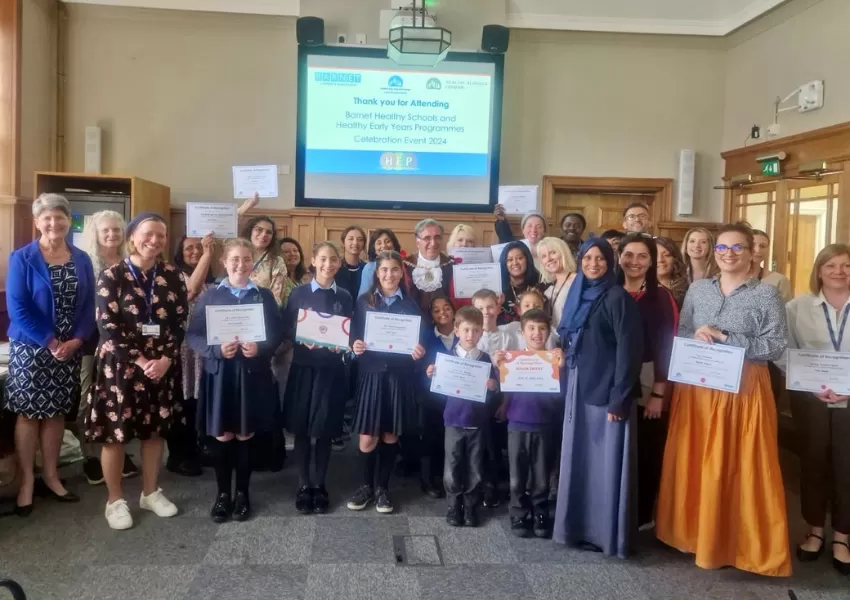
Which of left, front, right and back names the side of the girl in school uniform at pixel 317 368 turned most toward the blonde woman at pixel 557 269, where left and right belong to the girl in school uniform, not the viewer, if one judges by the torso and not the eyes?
left

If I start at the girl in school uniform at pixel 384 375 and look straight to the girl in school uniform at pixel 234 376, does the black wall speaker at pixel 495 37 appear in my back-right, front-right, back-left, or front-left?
back-right

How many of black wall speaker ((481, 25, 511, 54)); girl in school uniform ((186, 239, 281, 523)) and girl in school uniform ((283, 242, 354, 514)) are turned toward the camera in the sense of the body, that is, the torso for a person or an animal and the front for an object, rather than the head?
3

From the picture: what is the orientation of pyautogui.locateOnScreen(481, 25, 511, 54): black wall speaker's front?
toward the camera

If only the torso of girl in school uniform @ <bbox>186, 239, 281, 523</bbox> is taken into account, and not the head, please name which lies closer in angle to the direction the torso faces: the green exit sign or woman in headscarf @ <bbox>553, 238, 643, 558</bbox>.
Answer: the woman in headscarf

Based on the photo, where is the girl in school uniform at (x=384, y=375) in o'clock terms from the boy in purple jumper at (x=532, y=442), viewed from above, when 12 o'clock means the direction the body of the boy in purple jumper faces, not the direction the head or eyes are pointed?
The girl in school uniform is roughly at 3 o'clock from the boy in purple jumper.

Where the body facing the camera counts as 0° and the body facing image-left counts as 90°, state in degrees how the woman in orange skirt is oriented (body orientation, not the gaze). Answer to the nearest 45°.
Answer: approximately 45°

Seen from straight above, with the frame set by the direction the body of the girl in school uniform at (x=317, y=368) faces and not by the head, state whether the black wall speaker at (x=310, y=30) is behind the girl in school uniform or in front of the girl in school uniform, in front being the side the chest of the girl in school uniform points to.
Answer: behind

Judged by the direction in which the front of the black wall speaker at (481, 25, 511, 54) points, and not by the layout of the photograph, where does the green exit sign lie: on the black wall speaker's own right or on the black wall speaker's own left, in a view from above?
on the black wall speaker's own left

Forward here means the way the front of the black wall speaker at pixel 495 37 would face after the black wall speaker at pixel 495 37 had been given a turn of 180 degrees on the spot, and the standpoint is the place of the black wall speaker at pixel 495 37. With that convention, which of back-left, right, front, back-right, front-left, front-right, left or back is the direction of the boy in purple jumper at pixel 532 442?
back

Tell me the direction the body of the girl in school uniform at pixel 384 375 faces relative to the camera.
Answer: toward the camera

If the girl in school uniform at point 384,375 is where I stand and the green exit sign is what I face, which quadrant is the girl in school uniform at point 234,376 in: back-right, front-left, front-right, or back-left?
back-left

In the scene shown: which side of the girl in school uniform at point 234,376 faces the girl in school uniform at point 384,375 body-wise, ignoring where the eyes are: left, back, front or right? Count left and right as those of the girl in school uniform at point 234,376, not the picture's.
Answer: left
